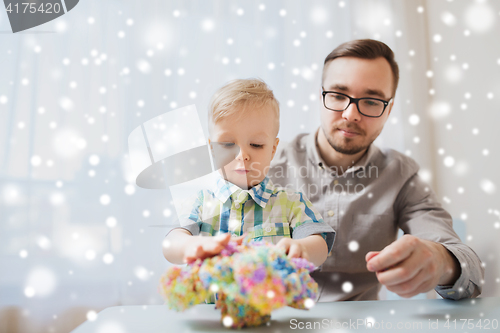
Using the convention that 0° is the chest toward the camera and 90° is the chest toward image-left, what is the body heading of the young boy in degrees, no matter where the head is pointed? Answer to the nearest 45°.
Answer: approximately 0°
